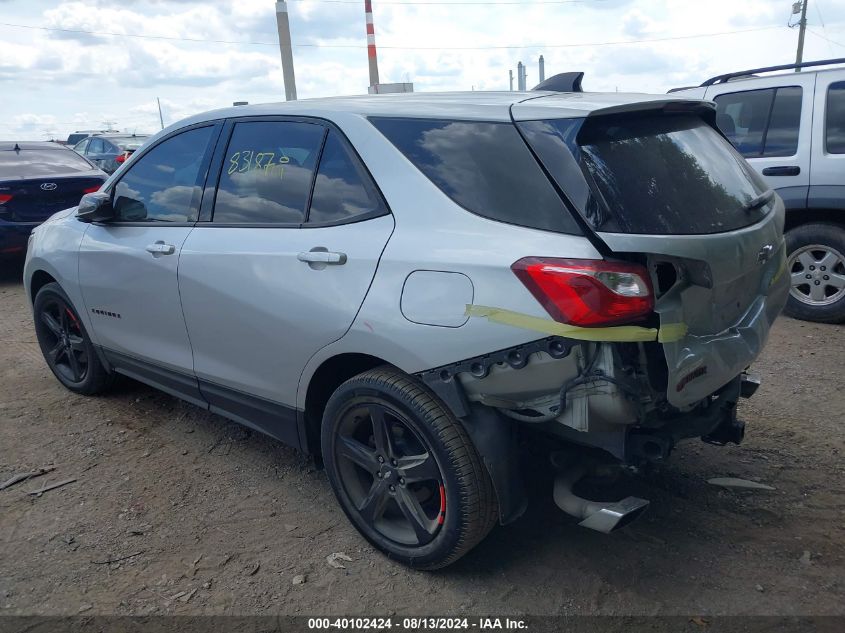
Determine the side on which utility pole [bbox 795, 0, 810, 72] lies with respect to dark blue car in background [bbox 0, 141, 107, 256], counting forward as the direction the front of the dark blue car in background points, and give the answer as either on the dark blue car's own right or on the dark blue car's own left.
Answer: on the dark blue car's own right

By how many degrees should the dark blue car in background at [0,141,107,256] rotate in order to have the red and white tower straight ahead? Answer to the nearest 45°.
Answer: approximately 90° to its right

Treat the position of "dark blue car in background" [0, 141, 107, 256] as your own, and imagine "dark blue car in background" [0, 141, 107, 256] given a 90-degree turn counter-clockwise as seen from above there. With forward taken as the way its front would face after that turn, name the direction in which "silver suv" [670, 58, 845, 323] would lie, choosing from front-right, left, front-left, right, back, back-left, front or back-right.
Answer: left

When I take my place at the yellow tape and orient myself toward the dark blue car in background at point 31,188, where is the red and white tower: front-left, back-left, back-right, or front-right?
front-right

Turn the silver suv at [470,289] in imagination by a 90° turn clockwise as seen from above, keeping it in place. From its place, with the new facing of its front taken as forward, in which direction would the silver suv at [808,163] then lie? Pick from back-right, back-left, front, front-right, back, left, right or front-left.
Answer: front

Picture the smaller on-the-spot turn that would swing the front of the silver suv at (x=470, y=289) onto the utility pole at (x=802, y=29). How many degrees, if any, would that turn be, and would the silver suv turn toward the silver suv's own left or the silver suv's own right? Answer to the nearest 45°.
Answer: approximately 90° to the silver suv's own right

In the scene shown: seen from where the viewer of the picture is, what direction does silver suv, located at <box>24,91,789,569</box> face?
facing away from the viewer and to the left of the viewer

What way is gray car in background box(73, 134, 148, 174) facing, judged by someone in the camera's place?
facing away from the viewer and to the left of the viewer

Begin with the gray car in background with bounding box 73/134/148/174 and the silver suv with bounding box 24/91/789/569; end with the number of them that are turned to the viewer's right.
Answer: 0

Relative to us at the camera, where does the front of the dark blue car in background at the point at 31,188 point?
facing away from the viewer and to the left of the viewer

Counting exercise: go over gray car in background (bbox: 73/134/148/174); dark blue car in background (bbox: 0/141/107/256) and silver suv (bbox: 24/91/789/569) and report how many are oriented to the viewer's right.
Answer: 0

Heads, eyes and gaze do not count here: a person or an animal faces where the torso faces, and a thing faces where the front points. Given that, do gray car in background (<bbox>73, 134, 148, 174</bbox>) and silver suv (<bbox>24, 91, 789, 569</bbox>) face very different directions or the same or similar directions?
same or similar directions

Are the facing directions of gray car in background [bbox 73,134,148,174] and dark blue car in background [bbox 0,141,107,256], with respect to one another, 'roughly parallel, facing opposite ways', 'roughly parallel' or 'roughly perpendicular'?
roughly parallel

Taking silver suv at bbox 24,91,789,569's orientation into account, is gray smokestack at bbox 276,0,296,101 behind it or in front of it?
in front
